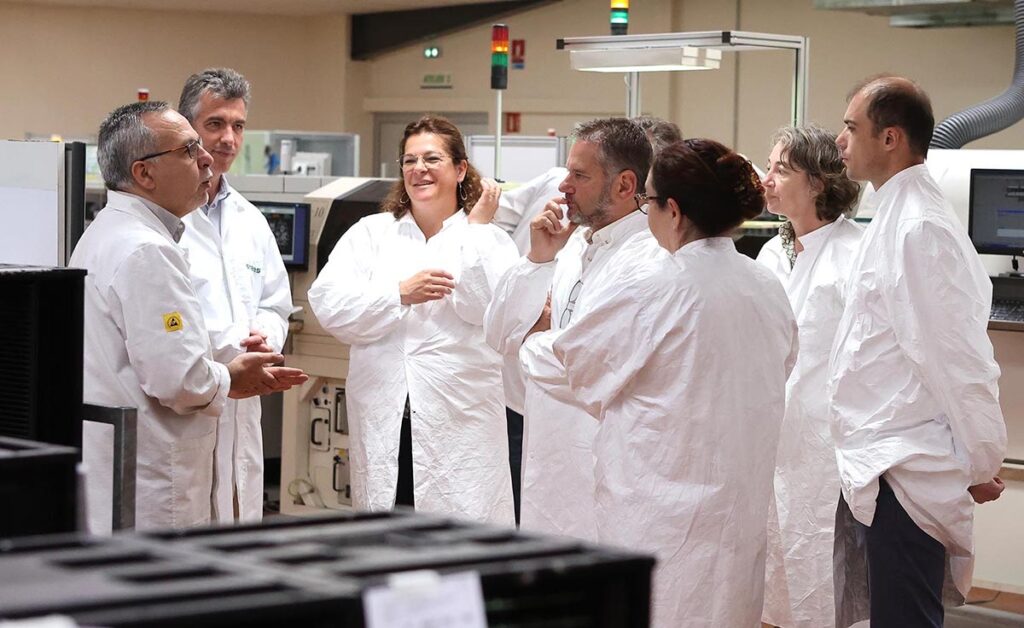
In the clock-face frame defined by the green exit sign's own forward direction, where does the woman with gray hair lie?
The woman with gray hair is roughly at 12 o'clock from the green exit sign.

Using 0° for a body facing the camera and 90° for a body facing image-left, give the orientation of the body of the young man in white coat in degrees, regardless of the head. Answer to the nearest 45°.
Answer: approximately 90°

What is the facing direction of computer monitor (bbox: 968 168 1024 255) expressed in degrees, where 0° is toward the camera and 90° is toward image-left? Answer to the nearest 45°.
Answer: approximately 0°

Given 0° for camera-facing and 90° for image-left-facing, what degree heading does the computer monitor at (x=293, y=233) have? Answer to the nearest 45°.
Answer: approximately 0°

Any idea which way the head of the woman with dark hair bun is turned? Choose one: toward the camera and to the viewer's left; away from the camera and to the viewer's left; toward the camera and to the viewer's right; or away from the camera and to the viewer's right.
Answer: away from the camera and to the viewer's left

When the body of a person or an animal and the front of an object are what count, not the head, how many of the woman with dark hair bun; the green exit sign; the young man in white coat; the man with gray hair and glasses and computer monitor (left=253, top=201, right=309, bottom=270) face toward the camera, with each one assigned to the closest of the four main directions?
2

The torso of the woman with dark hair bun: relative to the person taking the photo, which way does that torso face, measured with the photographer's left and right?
facing away from the viewer and to the left of the viewer

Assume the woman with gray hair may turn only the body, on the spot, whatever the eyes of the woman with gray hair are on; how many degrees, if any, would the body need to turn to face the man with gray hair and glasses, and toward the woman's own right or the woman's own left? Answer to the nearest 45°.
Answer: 0° — they already face them

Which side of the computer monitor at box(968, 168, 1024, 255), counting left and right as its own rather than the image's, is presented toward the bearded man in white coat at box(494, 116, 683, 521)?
right

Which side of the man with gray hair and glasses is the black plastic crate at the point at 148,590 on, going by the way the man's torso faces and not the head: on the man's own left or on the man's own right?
on the man's own right

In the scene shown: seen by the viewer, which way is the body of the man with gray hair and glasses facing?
to the viewer's right

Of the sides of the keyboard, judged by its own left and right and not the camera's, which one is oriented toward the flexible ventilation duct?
back

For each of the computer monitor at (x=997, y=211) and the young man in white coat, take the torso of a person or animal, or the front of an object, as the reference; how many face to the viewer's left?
1
